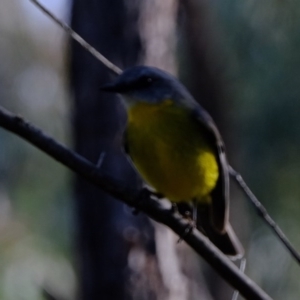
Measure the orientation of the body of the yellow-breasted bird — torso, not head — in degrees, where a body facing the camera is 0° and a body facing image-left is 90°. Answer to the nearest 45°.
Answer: approximately 45°
